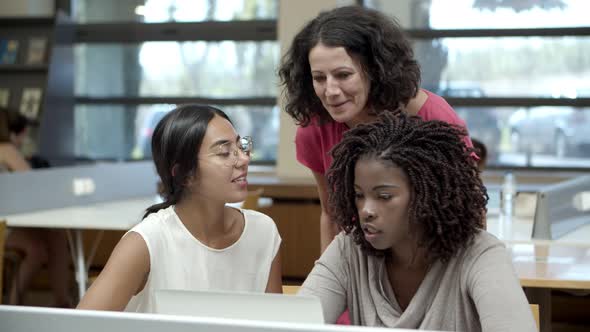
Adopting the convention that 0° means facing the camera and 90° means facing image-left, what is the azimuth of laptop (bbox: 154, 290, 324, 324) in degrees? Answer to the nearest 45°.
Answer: approximately 180°

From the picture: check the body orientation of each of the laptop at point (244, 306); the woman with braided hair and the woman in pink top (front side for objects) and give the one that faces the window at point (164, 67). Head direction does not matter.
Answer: the laptop

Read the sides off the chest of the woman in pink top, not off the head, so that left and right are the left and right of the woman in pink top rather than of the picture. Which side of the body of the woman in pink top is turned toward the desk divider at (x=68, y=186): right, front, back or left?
right

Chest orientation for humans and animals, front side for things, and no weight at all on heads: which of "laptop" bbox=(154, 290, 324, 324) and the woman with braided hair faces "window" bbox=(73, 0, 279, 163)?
the laptop

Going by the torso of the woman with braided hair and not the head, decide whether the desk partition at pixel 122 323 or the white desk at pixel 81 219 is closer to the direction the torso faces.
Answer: the desk partition

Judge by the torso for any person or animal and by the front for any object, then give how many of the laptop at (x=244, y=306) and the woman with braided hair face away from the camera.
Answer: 1

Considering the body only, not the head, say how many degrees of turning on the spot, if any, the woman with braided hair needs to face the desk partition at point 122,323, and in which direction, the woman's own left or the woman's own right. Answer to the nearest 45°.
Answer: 0° — they already face it
